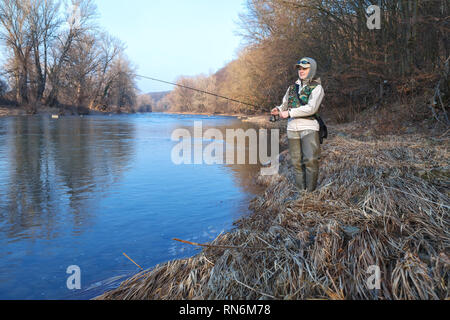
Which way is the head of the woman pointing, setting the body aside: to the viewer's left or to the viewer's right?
to the viewer's left

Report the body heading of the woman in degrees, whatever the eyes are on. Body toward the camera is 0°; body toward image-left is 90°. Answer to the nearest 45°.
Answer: approximately 45°
